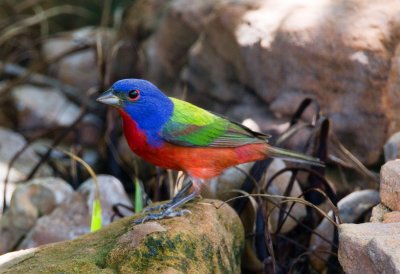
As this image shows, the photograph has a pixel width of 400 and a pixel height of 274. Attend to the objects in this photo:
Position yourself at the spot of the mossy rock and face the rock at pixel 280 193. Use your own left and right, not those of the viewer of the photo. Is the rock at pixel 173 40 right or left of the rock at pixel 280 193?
left

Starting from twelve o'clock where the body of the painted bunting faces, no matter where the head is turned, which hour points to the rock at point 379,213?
The rock is roughly at 7 o'clock from the painted bunting.

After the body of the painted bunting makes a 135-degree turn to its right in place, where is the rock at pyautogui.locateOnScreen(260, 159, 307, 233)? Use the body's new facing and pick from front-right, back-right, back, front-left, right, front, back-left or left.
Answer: front

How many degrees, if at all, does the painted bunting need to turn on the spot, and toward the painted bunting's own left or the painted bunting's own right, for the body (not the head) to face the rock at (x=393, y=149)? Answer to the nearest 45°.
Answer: approximately 180°

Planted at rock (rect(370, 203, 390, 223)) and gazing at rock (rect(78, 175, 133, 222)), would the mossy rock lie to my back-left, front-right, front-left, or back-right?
front-left

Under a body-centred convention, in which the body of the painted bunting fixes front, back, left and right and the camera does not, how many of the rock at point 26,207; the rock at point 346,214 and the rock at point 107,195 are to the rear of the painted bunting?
1

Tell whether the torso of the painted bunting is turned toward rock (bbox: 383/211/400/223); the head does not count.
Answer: no

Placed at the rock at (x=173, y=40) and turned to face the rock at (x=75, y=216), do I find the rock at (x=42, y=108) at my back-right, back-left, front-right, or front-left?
front-right

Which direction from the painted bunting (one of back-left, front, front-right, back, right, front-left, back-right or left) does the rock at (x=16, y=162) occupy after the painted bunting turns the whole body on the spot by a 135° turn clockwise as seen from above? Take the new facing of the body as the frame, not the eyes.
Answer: left

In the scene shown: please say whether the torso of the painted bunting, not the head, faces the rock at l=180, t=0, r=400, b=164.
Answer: no

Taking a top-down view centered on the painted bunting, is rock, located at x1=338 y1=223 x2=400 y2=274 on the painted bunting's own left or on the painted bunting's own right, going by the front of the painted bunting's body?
on the painted bunting's own left

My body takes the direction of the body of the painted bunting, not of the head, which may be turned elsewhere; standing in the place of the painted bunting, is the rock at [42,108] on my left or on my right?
on my right

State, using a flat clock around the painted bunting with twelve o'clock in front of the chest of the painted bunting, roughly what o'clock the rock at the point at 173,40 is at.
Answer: The rock is roughly at 3 o'clock from the painted bunting.

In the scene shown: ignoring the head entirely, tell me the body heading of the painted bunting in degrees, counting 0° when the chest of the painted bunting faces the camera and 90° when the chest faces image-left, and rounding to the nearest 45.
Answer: approximately 90°
